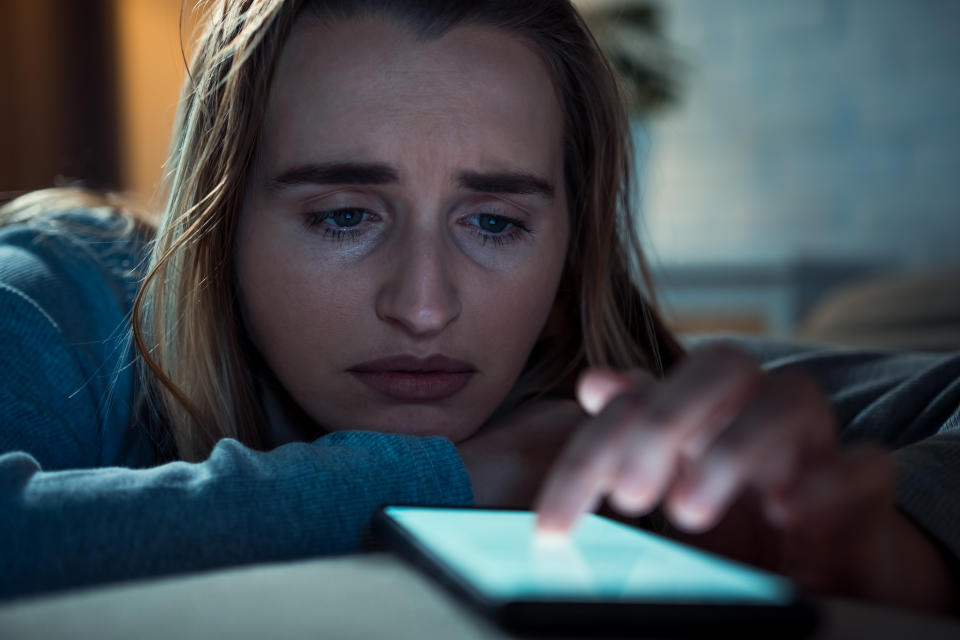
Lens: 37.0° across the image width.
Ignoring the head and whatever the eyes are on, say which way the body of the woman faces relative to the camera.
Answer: toward the camera
